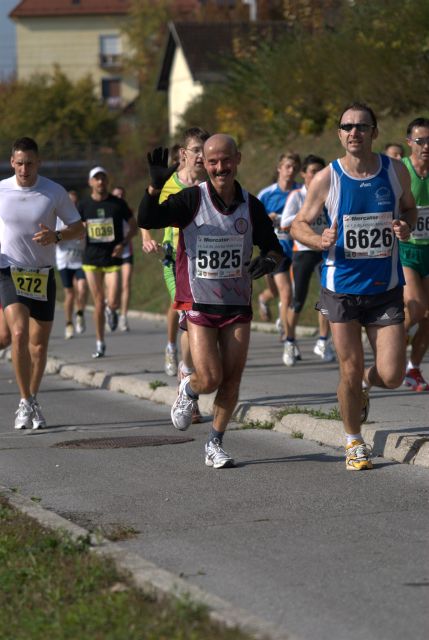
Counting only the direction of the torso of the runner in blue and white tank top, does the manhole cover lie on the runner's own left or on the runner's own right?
on the runner's own right

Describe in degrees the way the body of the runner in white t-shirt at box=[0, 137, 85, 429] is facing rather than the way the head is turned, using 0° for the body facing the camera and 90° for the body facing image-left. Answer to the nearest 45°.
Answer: approximately 0°

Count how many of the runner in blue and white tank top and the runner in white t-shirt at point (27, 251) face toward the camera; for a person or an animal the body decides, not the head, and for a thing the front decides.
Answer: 2

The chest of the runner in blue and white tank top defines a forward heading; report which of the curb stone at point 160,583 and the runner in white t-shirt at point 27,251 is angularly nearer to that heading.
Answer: the curb stone

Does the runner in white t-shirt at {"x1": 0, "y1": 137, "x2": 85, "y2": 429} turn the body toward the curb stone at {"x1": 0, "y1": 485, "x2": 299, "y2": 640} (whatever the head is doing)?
yes

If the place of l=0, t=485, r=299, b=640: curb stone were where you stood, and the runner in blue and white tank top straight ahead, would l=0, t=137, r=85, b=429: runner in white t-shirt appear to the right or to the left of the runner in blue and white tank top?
left

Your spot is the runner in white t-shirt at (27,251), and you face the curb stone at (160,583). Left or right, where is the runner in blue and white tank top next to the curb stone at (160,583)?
left

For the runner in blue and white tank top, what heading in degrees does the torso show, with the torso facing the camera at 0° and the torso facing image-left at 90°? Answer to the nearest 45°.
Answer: approximately 0°
